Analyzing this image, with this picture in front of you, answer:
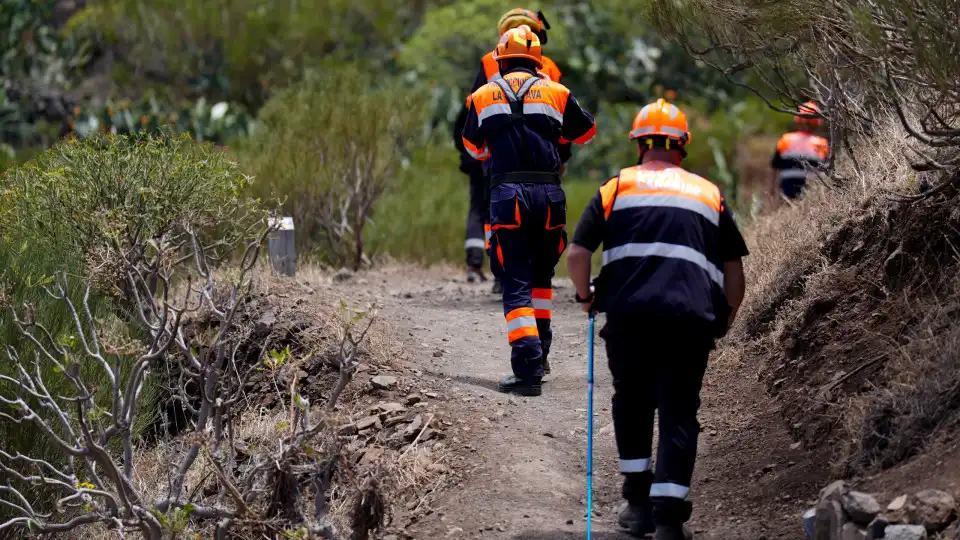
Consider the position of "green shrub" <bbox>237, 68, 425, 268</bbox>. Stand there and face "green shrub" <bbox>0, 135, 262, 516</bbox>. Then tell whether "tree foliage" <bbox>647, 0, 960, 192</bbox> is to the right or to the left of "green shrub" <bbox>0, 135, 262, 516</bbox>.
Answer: left

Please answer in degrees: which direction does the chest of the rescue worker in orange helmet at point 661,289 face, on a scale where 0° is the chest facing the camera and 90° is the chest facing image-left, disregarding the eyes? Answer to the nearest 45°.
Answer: approximately 180°

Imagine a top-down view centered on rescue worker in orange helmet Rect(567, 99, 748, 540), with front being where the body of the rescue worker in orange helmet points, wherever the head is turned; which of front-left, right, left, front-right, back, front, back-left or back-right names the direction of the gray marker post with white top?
front-left

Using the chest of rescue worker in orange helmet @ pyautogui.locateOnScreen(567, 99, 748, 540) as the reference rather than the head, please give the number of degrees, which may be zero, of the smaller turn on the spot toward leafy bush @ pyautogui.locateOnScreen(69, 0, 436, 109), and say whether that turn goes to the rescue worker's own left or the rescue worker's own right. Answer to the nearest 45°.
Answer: approximately 45° to the rescue worker's own left

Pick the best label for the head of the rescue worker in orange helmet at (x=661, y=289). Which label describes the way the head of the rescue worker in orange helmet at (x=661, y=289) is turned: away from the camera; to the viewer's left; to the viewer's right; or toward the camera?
away from the camera

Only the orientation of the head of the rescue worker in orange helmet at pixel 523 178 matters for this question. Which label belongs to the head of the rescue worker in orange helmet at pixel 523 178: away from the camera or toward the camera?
away from the camera

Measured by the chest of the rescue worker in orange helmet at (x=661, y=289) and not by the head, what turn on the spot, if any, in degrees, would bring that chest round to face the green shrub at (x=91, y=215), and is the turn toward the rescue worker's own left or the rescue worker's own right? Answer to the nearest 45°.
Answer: approximately 45° to the rescue worker's own left
